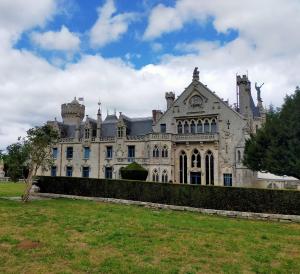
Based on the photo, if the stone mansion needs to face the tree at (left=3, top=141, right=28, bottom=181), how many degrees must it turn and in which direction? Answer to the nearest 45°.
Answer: approximately 45° to its right

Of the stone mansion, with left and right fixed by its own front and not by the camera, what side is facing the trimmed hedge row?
front

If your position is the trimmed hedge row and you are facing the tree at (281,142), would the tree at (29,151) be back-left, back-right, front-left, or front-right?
back-left

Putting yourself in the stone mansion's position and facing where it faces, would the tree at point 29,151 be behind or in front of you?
in front

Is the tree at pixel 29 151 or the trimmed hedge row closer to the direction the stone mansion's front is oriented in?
the trimmed hedge row

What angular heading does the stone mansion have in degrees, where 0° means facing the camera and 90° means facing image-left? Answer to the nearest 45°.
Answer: approximately 0°

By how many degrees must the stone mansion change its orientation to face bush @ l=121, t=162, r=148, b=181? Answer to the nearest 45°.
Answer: approximately 45° to its right

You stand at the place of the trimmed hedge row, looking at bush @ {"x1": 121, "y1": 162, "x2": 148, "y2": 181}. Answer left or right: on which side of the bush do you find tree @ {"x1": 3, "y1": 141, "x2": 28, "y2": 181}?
left
